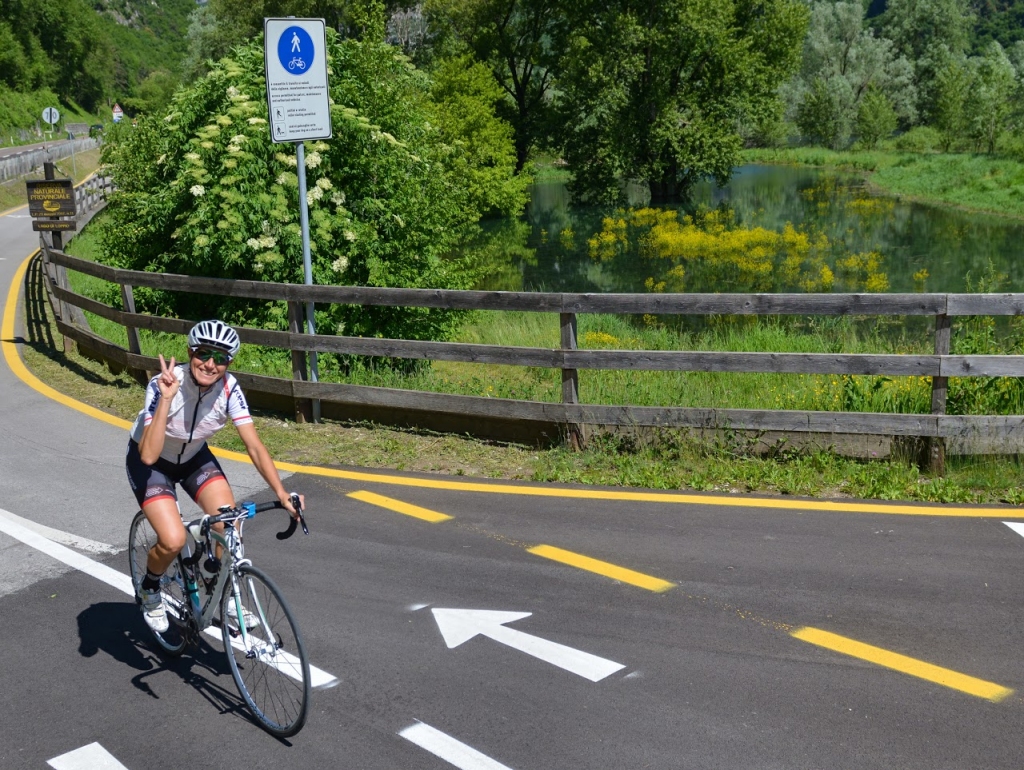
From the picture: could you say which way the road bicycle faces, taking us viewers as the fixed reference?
facing the viewer and to the right of the viewer

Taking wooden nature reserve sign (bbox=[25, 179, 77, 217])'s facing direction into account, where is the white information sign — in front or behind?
in front

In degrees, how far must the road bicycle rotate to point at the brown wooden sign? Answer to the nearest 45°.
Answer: approximately 135° to its left

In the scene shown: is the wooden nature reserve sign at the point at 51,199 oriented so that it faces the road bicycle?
yes

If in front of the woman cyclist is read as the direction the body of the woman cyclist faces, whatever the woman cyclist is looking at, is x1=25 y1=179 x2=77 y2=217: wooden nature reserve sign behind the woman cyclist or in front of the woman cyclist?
behind

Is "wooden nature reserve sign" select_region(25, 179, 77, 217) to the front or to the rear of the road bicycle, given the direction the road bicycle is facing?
to the rear

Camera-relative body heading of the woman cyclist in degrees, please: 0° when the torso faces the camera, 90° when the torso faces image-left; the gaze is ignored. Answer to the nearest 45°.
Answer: approximately 315°

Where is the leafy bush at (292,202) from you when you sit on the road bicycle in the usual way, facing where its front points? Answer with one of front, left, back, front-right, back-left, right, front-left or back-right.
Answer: back-left

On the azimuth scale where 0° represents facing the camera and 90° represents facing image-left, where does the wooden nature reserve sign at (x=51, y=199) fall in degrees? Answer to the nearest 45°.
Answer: approximately 0°

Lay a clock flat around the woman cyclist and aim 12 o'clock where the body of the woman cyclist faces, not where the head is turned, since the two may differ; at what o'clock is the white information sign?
The white information sign is roughly at 8 o'clock from the woman cyclist.

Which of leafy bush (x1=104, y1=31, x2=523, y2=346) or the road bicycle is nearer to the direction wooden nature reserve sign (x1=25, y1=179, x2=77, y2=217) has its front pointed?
the road bicycle
